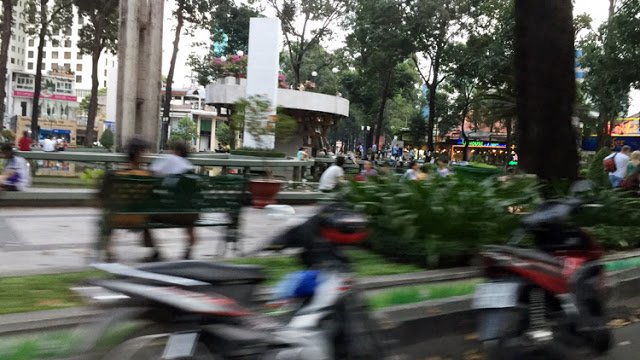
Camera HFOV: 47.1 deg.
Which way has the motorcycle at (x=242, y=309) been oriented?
to the viewer's right

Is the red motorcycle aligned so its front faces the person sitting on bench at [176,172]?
no

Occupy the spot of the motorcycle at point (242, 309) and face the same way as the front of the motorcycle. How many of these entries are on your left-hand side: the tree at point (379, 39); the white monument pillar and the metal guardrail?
3

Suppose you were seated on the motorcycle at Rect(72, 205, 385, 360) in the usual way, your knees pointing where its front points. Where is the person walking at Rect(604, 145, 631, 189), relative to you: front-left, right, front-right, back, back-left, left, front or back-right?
front-left

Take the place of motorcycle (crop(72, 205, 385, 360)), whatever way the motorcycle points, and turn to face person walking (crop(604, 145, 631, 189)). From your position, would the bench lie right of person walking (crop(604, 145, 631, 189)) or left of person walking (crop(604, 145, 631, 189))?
left

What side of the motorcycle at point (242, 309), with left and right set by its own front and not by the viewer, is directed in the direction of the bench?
left

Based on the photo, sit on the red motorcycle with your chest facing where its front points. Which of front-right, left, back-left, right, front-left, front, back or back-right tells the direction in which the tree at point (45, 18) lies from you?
left

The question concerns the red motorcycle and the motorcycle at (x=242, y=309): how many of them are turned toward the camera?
0

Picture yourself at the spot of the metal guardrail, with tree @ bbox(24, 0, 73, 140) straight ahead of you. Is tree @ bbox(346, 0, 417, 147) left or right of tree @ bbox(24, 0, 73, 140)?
right

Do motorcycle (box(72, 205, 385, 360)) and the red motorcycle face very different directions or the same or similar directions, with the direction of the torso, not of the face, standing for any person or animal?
same or similar directions

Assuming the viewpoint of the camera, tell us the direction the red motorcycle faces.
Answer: facing away from the viewer and to the right of the viewer

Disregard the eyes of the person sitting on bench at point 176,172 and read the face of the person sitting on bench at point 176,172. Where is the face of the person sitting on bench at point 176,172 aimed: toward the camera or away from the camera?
away from the camera

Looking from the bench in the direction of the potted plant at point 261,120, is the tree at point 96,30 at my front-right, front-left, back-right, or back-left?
front-left

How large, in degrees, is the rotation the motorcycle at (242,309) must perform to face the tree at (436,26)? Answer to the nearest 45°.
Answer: approximately 90° to its left

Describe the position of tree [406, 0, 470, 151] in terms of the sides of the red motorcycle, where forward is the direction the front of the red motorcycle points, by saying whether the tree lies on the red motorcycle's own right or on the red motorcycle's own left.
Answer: on the red motorcycle's own left

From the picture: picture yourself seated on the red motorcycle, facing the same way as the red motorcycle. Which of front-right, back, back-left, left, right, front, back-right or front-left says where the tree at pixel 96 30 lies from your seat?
left
